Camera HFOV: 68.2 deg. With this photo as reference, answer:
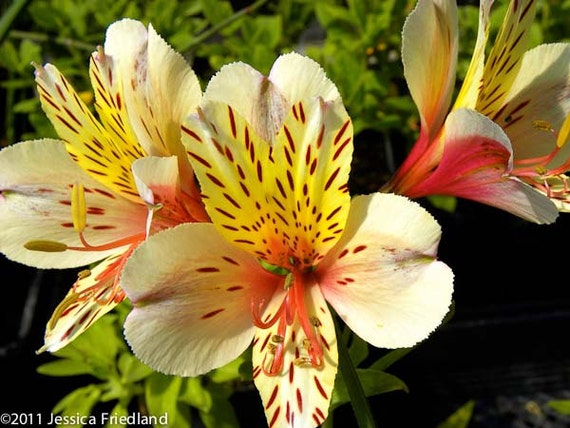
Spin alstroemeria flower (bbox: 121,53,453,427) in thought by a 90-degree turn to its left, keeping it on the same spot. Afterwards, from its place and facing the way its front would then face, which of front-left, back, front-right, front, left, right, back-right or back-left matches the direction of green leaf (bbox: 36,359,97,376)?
back-left

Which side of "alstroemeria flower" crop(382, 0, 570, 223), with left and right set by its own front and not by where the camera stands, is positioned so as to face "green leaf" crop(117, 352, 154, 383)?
back

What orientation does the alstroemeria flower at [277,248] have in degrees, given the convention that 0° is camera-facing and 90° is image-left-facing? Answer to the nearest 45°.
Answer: approximately 0°

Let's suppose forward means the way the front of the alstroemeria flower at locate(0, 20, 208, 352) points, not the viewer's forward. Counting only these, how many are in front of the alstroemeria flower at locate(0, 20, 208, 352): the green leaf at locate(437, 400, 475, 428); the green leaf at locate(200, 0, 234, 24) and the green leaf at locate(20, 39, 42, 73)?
0

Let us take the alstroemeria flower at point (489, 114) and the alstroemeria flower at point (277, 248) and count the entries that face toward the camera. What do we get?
1

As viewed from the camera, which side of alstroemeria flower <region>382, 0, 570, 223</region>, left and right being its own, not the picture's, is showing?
right

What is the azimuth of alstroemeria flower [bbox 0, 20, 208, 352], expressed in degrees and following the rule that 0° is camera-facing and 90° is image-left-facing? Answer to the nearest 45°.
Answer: approximately 45°

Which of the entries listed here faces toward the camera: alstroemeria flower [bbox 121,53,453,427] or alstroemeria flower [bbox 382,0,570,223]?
alstroemeria flower [bbox 121,53,453,427]

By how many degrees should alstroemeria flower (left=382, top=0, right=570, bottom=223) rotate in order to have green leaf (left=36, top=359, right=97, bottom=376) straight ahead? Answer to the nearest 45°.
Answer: approximately 180°

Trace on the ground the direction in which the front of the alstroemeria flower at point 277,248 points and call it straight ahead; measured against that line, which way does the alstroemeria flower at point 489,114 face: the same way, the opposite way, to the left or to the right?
to the left

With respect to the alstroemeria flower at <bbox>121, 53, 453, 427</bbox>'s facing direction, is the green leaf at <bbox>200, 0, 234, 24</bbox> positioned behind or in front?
behind
